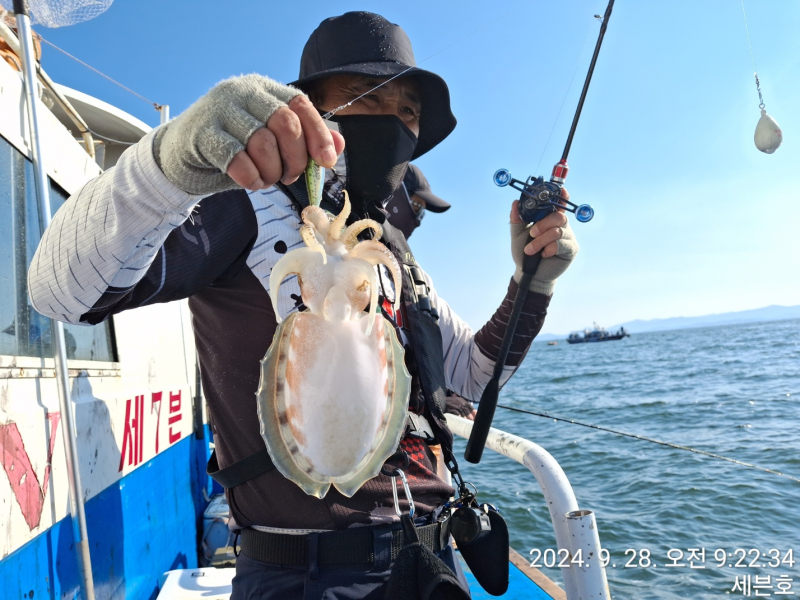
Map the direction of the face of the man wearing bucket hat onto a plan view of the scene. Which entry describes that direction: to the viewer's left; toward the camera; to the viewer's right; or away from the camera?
toward the camera

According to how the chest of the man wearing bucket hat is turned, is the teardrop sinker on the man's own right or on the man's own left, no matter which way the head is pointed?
on the man's own left
